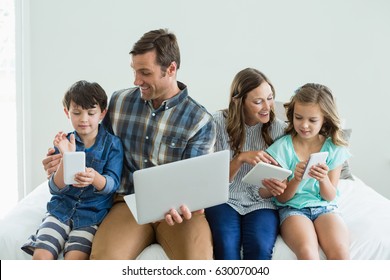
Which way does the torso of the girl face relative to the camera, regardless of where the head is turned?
toward the camera

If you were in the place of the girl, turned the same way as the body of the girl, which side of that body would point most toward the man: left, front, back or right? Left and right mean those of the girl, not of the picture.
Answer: right

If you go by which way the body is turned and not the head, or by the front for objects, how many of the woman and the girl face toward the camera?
2

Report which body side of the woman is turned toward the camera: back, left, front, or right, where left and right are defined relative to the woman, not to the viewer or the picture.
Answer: front
